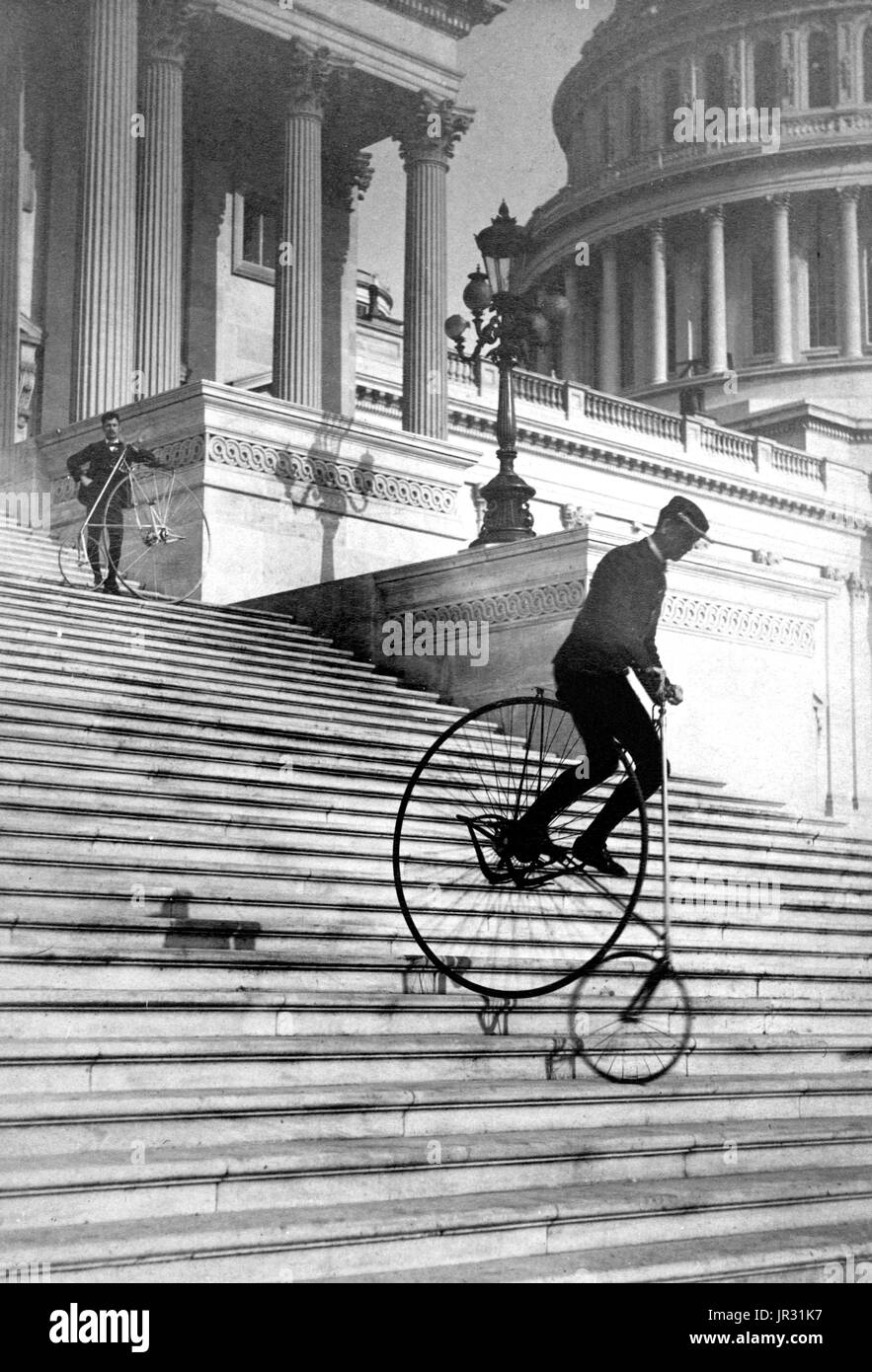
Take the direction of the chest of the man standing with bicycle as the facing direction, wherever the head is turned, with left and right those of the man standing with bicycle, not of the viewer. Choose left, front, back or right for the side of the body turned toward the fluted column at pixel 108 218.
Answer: back

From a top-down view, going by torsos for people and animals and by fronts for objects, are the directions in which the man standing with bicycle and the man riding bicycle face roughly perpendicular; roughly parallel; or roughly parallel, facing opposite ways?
roughly perpendicular

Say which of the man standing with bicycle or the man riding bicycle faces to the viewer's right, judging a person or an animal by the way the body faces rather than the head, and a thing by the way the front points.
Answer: the man riding bicycle

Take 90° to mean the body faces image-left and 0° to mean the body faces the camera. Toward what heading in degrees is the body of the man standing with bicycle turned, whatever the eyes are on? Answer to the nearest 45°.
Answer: approximately 0°

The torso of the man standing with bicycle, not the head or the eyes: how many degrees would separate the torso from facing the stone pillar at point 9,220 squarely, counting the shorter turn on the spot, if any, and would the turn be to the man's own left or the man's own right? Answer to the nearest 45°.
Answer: approximately 180°

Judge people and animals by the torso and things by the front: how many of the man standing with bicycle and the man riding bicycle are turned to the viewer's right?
1

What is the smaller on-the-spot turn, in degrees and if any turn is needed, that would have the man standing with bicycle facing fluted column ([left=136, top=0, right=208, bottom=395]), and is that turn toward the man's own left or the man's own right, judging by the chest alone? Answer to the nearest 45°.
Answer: approximately 180°

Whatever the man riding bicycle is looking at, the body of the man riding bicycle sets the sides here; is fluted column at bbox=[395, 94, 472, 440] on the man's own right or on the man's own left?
on the man's own left

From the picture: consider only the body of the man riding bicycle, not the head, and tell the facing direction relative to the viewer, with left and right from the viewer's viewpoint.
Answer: facing to the right of the viewer

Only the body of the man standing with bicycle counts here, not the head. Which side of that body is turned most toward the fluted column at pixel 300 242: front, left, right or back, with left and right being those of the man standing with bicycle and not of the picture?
back
